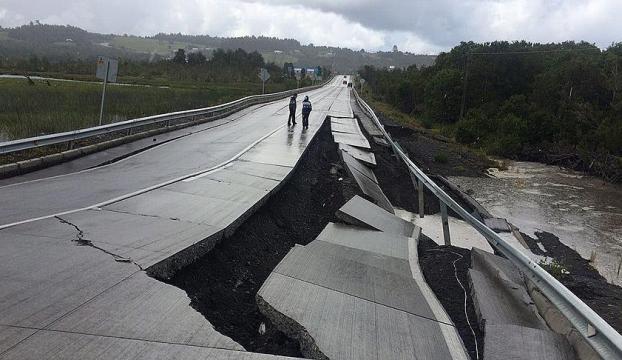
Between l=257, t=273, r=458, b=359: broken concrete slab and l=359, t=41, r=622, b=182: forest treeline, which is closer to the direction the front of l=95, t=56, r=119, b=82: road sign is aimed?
the forest treeline

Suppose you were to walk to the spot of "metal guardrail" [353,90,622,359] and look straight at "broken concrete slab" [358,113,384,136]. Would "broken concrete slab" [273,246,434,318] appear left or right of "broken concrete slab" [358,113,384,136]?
left

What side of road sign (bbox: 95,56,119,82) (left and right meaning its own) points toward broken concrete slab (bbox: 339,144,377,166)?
right

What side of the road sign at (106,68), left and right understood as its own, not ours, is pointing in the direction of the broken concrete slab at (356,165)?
right

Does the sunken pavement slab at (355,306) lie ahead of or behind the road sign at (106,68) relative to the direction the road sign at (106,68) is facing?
behind

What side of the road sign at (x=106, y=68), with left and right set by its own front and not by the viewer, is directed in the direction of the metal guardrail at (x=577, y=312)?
back

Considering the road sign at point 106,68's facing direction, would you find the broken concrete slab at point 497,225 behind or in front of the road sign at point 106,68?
behind

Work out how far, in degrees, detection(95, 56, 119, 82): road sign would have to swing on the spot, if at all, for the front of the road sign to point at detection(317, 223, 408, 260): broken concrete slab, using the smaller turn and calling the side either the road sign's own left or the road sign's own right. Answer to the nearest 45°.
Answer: approximately 180°

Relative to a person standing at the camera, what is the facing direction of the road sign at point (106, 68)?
facing away from the viewer

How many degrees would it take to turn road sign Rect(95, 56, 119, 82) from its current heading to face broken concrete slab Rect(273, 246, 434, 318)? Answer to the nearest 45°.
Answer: approximately 180°

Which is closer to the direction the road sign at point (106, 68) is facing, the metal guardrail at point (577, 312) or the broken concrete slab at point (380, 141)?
the broken concrete slab
